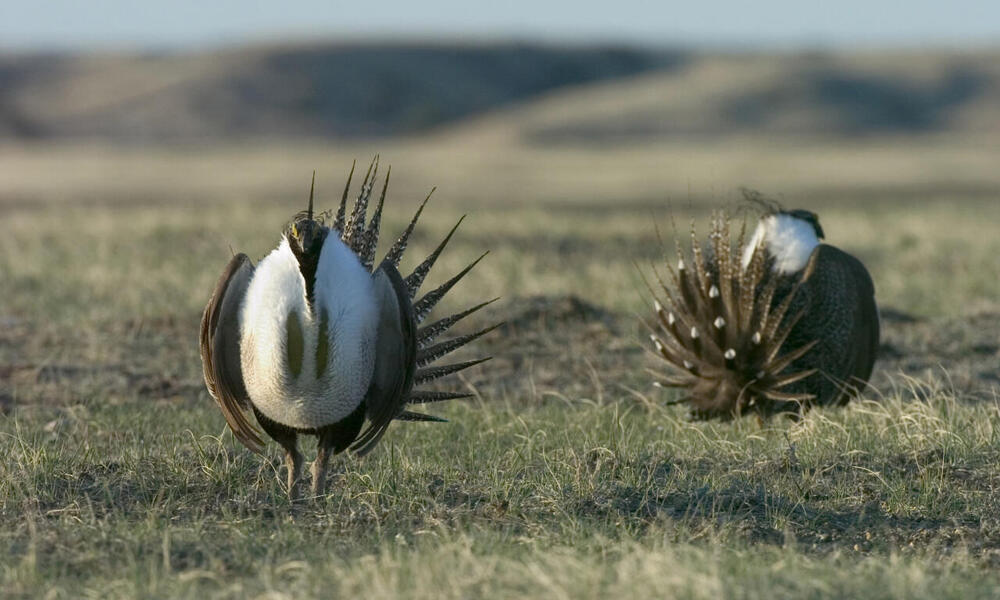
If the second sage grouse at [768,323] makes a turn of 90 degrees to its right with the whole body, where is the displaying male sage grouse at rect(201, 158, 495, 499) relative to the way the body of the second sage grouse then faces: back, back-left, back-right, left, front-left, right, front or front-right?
right

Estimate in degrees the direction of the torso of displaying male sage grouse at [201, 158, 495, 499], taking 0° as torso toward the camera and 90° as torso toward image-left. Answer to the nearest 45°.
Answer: approximately 0°

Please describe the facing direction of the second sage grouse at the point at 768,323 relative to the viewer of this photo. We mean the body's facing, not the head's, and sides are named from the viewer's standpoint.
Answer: facing away from the viewer and to the right of the viewer
